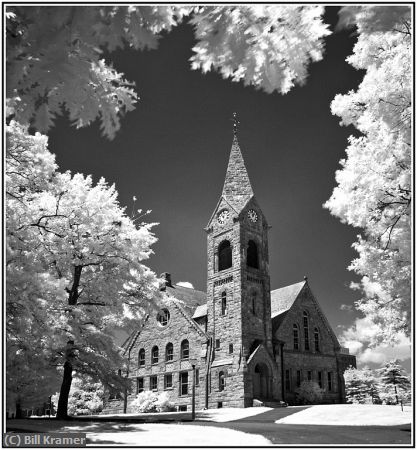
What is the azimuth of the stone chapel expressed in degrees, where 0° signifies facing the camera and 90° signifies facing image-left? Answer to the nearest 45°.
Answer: approximately 315°

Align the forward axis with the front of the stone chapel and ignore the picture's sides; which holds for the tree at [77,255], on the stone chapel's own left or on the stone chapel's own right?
on the stone chapel's own right

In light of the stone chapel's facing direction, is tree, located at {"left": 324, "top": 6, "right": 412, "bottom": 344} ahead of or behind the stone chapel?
ahead
